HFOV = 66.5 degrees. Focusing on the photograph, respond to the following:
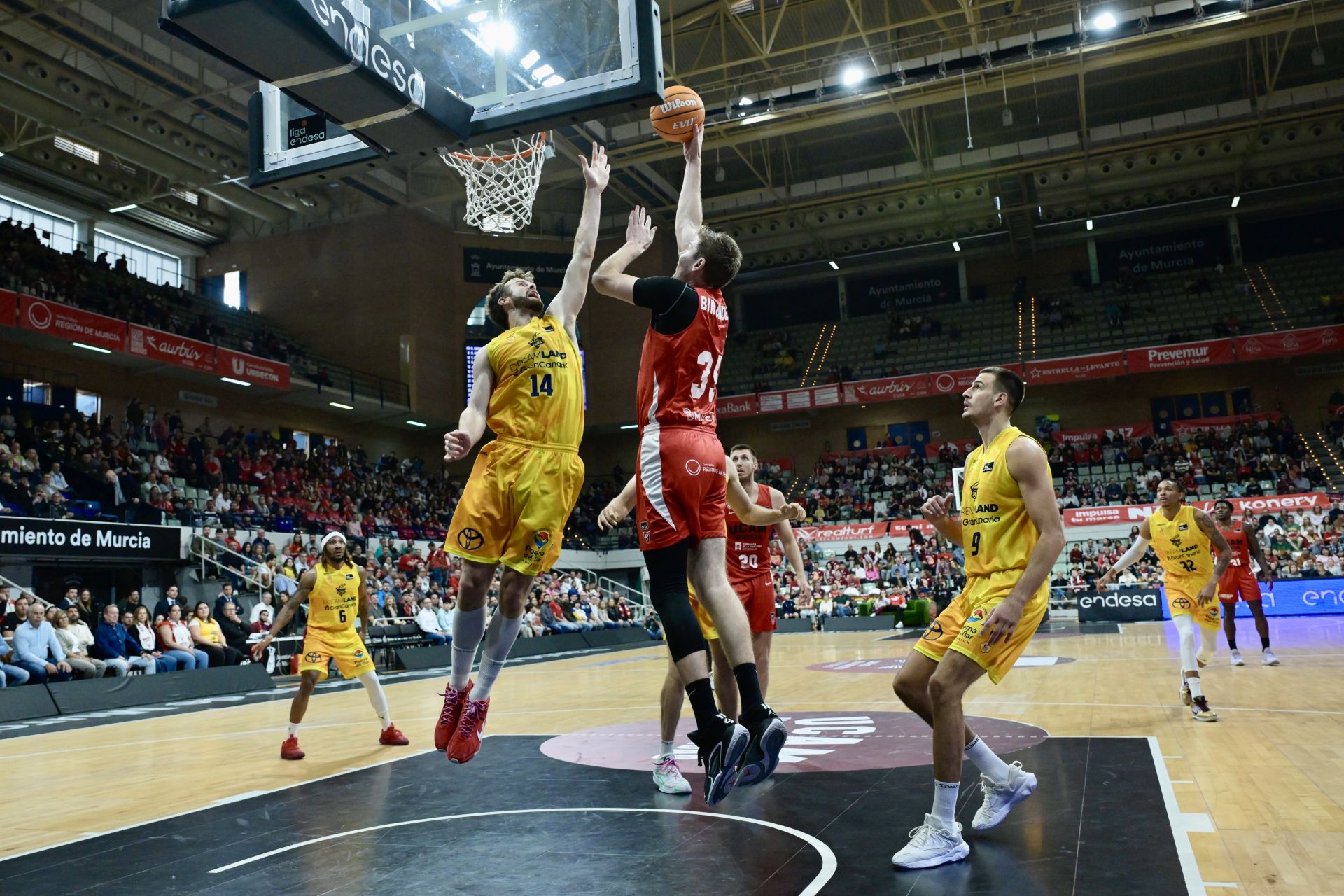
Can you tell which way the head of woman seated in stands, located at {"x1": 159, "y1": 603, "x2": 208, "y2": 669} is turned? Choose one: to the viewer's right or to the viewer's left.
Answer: to the viewer's right

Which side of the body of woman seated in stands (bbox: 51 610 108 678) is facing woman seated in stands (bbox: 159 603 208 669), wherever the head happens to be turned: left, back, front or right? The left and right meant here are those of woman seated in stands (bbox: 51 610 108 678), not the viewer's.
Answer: left

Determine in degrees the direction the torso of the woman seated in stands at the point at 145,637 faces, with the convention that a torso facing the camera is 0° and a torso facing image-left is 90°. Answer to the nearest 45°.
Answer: approximately 315°

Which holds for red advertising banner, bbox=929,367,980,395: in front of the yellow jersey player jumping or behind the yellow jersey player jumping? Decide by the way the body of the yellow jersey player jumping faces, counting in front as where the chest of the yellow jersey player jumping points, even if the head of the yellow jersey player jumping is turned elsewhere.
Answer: behind

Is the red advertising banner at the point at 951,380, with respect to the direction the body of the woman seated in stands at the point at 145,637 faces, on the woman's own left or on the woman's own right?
on the woman's own left

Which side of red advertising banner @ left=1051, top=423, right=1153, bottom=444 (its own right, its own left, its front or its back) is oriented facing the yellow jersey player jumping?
front

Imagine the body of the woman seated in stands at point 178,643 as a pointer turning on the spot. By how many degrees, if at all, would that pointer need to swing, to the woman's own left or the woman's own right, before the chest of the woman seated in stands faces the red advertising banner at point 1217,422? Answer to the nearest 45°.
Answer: approximately 45° to the woman's own left

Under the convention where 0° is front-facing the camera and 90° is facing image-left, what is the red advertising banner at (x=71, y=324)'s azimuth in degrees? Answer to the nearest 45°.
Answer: approximately 315°

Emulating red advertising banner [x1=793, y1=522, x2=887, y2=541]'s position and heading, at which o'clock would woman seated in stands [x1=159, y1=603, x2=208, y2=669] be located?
The woman seated in stands is roughly at 1 o'clock from the red advertising banner.
